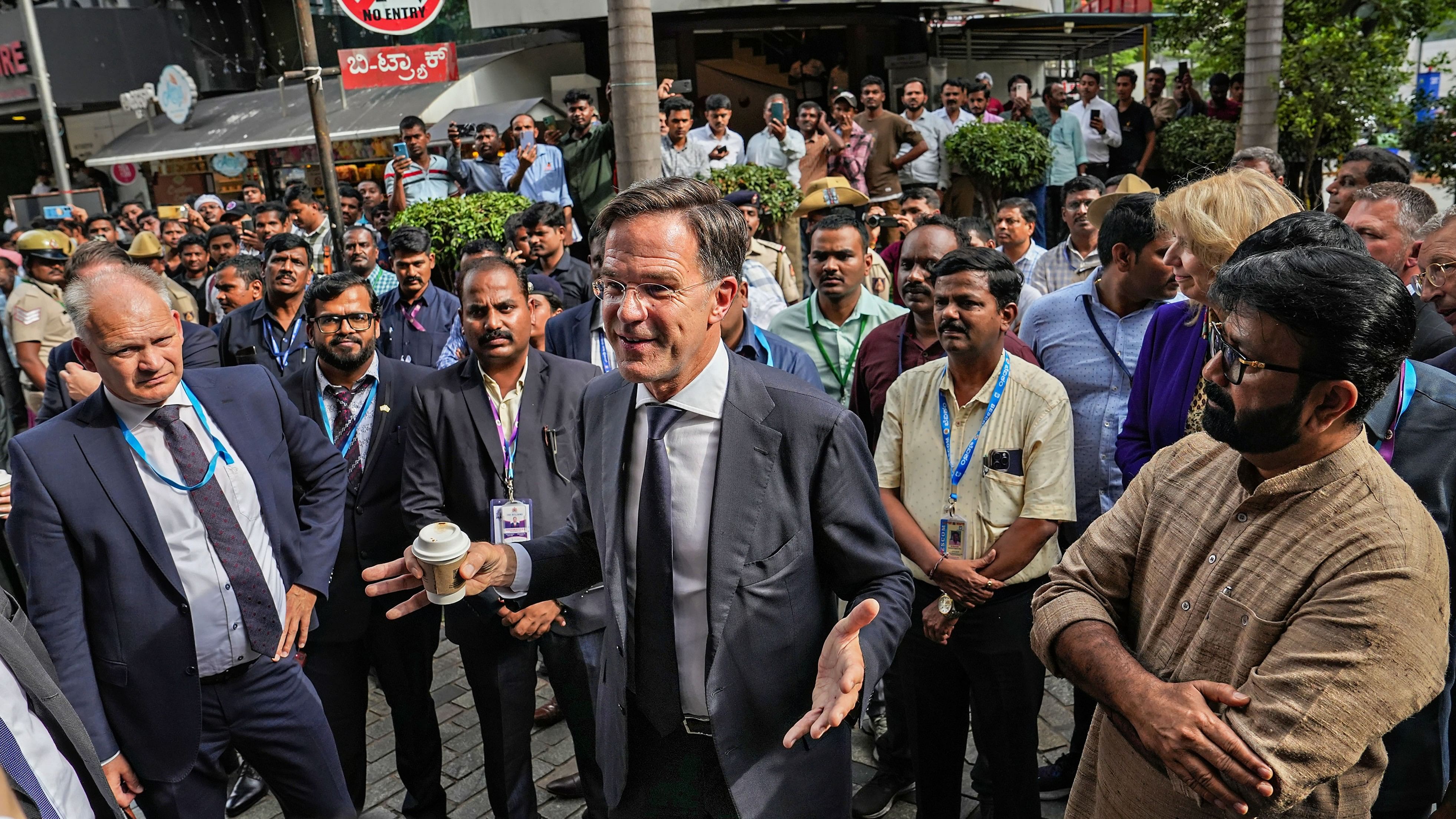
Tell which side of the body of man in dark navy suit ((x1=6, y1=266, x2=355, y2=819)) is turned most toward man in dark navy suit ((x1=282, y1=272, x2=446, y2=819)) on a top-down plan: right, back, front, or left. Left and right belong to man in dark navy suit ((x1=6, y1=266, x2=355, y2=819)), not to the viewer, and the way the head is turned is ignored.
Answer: left

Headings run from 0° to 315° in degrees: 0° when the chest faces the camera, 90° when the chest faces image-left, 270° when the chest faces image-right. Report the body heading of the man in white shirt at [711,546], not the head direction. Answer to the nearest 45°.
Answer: approximately 45°

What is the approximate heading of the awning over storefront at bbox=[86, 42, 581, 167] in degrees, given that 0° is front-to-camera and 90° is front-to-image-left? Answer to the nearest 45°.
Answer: approximately 0°

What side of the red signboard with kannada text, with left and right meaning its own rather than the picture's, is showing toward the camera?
front

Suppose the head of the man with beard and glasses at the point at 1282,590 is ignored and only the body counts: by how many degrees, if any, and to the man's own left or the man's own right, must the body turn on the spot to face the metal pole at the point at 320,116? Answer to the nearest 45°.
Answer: approximately 90° to the man's own right

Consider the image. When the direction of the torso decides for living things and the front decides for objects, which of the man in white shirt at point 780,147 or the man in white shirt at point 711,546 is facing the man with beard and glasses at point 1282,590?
the man in white shirt at point 780,147

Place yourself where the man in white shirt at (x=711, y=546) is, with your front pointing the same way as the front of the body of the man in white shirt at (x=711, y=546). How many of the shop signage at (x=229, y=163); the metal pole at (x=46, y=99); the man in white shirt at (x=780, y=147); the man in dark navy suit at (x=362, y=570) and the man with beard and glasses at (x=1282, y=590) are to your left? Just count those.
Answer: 1

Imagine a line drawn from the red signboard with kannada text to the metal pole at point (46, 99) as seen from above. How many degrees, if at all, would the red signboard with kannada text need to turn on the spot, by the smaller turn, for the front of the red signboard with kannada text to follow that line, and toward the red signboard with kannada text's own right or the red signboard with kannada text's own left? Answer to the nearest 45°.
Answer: approximately 135° to the red signboard with kannada text's own right

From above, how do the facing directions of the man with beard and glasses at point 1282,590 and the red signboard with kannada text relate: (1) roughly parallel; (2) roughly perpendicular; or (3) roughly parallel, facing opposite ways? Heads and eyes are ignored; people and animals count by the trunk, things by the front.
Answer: roughly perpendicular

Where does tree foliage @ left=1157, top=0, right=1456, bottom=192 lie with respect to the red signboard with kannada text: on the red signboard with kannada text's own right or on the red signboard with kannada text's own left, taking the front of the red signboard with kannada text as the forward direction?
on the red signboard with kannada text's own left

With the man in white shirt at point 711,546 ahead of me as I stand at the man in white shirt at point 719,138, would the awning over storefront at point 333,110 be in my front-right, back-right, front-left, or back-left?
back-right

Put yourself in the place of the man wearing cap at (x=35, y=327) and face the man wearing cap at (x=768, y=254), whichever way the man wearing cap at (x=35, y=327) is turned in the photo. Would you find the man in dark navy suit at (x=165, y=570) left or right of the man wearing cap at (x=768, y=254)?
right

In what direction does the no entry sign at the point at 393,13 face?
toward the camera
